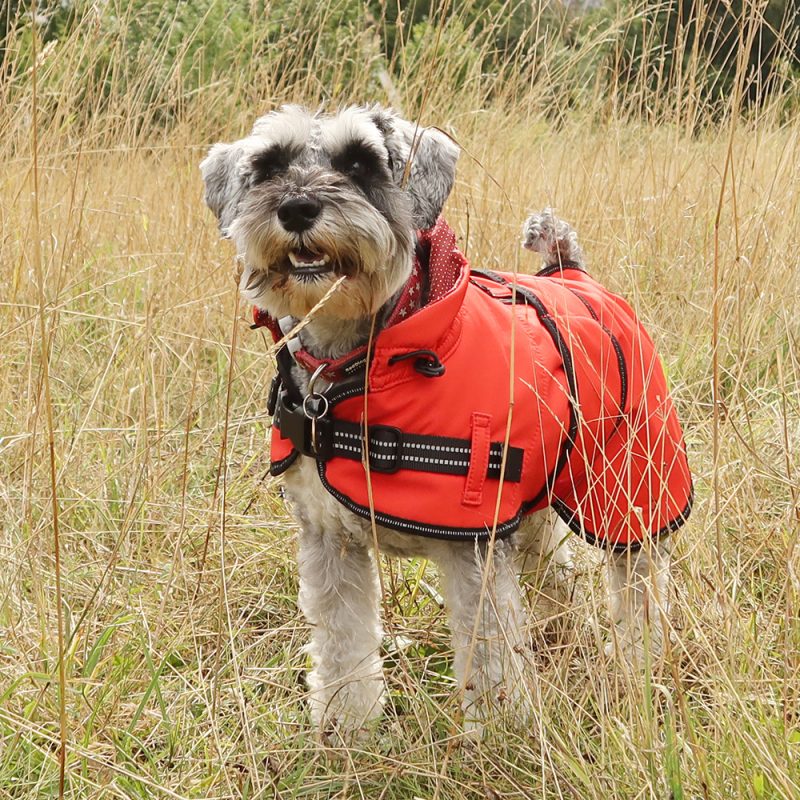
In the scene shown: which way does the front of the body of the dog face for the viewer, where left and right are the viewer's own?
facing the viewer and to the left of the viewer
